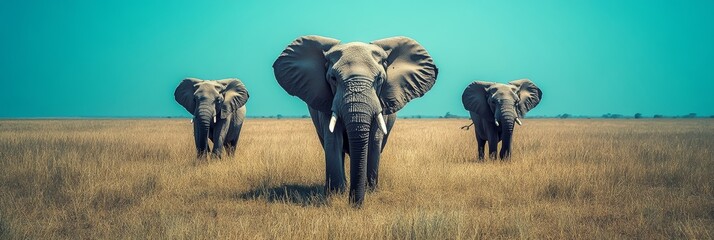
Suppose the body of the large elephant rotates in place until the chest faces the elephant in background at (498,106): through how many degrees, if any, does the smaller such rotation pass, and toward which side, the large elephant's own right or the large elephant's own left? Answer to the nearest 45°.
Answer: approximately 135° to the large elephant's own left

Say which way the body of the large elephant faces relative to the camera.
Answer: toward the camera

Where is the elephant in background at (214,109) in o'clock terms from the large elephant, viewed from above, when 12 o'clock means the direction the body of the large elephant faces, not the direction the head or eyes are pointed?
The elephant in background is roughly at 5 o'clock from the large elephant.
